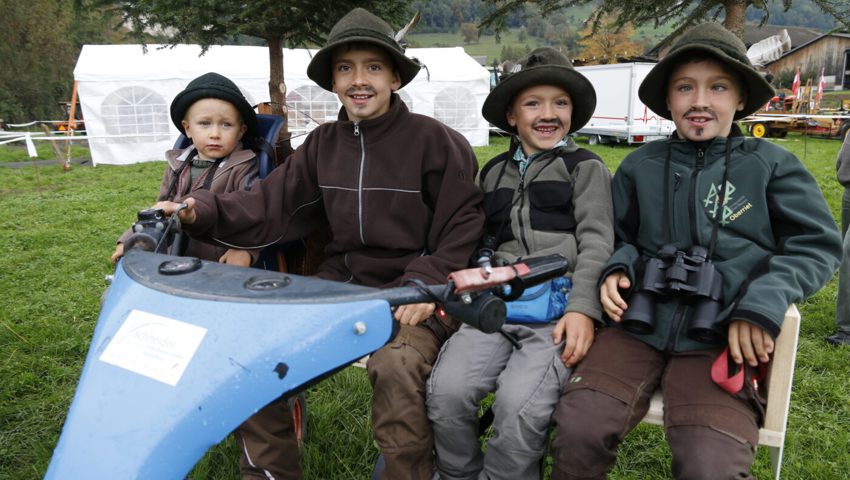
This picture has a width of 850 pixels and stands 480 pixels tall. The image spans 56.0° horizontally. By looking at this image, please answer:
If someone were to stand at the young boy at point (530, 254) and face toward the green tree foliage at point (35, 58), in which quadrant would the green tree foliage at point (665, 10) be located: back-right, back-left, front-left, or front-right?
front-right

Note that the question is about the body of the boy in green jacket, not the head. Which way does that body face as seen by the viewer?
toward the camera

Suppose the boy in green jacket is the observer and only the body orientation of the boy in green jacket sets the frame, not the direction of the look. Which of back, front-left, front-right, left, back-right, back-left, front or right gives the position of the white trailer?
back

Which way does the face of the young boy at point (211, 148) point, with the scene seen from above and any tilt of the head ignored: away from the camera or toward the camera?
toward the camera

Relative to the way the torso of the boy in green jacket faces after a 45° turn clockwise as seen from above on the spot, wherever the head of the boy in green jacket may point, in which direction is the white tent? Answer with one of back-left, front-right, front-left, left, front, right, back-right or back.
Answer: right

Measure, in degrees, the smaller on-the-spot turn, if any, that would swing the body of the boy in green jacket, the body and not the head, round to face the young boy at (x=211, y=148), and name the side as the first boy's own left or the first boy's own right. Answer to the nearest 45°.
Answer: approximately 90° to the first boy's own right

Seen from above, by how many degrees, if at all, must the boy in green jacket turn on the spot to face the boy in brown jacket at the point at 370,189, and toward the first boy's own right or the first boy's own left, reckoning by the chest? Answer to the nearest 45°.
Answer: approximately 90° to the first boy's own right

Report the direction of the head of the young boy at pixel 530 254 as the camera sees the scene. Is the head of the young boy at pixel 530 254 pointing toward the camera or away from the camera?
toward the camera

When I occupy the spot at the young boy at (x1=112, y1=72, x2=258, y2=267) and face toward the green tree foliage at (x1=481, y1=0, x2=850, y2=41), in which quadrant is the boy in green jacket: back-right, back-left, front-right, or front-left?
front-right

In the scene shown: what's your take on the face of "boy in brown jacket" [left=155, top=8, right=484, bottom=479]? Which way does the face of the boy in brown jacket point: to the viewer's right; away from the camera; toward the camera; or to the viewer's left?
toward the camera

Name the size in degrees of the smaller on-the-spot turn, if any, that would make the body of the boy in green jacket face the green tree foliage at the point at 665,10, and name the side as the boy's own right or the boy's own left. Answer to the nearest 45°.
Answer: approximately 180°

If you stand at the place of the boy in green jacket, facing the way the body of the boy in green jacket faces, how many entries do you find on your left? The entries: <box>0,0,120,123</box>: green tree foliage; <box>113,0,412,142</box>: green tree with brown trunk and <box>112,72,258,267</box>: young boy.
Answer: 0

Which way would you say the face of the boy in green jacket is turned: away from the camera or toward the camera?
toward the camera

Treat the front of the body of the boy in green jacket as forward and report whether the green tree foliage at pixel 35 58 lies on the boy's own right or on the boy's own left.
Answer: on the boy's own right
